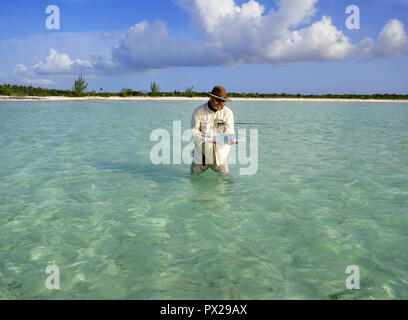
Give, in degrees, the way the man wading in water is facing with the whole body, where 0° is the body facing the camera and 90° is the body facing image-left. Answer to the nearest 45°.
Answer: approximately 0°
